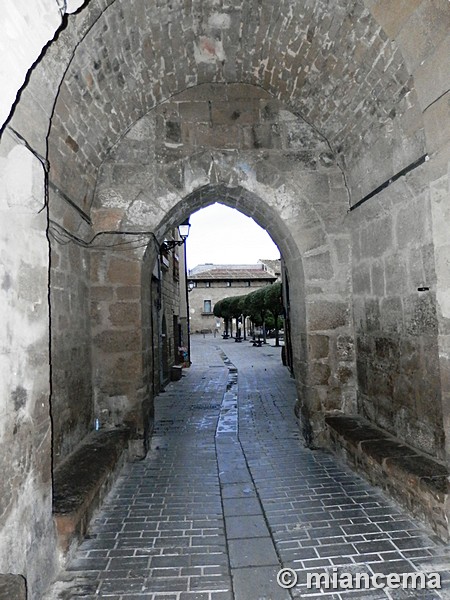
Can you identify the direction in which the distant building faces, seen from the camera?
facing the viewer

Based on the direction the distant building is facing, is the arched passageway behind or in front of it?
in front
